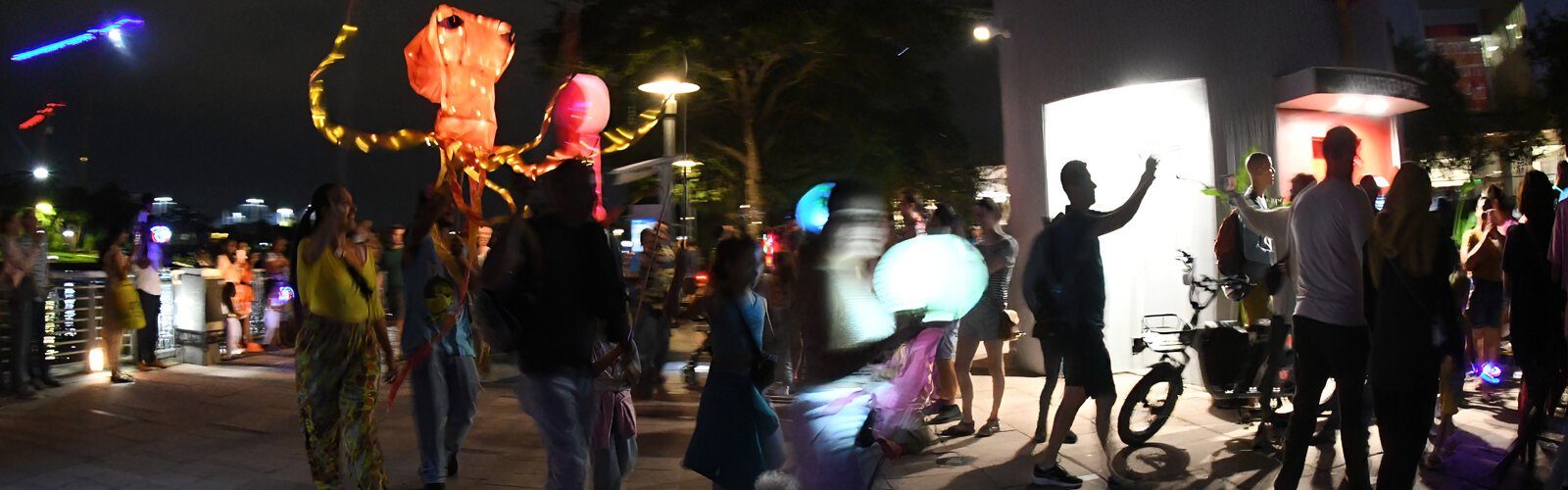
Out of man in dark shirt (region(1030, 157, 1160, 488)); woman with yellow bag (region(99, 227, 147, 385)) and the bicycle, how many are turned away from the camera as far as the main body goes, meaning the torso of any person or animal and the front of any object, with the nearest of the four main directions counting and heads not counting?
0

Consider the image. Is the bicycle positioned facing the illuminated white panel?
no

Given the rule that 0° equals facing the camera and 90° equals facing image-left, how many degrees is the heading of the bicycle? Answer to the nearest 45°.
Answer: approximately 45°

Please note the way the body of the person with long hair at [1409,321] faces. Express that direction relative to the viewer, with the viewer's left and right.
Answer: facing away from the viewer

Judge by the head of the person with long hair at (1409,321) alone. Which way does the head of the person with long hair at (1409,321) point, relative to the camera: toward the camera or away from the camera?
away from the camera

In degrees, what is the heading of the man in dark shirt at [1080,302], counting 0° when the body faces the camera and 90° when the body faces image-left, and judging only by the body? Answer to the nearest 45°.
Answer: approximately 270°

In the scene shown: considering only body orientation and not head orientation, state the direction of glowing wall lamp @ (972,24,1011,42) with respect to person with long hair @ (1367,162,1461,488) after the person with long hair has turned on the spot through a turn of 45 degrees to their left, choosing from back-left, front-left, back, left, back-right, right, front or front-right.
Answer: front

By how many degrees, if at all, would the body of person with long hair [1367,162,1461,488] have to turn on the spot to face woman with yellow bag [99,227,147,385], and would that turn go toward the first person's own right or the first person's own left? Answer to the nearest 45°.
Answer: approximately 90° to the first person's own left

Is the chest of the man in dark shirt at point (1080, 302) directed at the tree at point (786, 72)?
no

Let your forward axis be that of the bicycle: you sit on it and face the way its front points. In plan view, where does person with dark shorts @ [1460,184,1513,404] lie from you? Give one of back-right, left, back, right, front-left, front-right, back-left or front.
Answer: back

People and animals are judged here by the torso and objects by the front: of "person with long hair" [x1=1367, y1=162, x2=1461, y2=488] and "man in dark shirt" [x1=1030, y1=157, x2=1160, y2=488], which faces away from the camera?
the person with long hair

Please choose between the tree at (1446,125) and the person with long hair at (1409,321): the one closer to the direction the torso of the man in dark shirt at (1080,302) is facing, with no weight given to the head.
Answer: the person with long hair

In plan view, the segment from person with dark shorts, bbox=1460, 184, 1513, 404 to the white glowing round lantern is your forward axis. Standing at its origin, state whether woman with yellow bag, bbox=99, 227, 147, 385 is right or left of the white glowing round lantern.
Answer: right

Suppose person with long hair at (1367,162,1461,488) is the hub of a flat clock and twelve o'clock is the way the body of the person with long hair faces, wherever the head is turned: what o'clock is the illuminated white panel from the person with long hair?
The illuminated white panel is roughly at 11 o'clock from the person with long hair.

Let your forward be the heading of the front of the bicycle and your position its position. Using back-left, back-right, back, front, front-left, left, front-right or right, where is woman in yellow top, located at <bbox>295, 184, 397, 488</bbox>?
front
